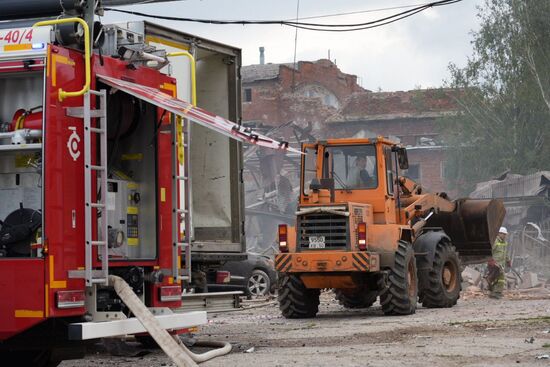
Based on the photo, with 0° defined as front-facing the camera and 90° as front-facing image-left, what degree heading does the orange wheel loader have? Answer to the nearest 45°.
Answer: approximately 225°

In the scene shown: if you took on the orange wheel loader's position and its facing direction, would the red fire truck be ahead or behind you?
behind

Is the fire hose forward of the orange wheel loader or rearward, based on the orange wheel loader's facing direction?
rearward
